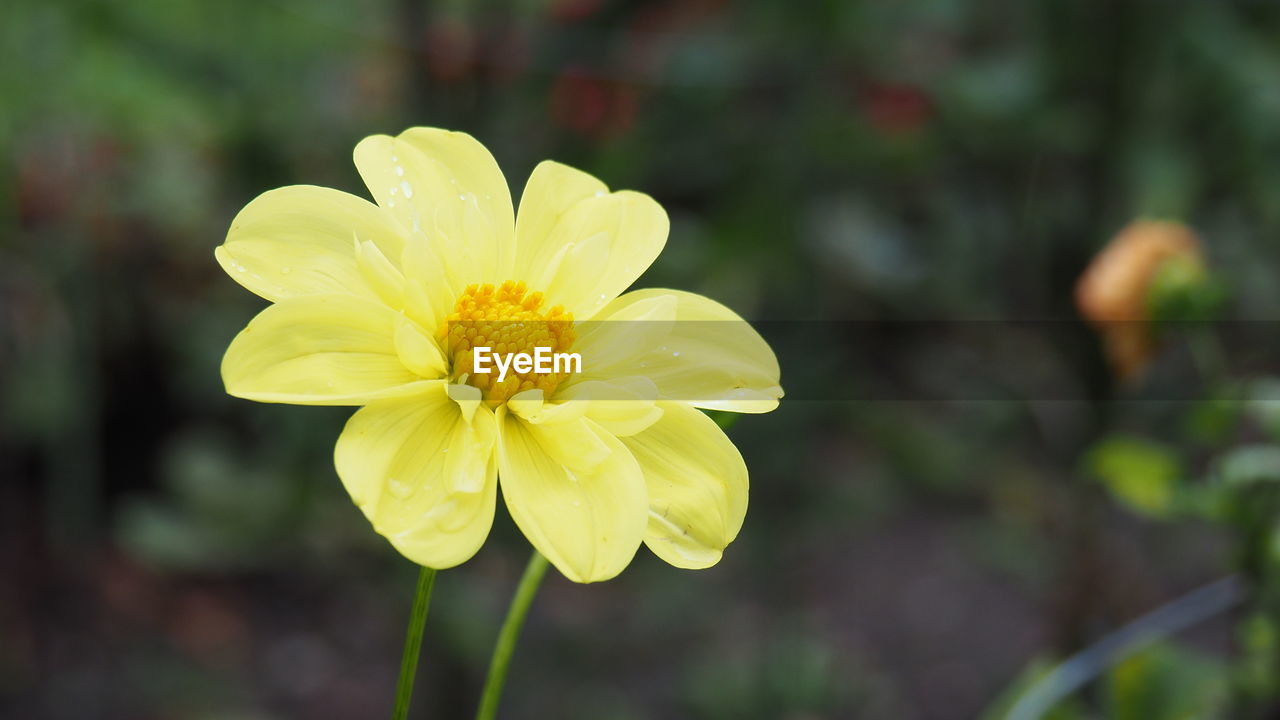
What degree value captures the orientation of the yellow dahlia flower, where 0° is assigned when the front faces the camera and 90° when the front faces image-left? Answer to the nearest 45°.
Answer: approximately 0°
